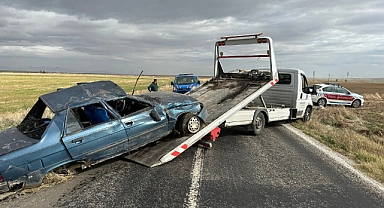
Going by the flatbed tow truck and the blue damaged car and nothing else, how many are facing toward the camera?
0

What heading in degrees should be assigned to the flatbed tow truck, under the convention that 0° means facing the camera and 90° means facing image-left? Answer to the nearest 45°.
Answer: approximately 225°

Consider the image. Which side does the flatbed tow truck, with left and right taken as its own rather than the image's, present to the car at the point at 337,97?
front

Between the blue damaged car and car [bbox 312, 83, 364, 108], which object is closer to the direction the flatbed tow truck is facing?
the car

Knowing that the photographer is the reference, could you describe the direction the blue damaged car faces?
facing away from the viewer and to the right of the viewer

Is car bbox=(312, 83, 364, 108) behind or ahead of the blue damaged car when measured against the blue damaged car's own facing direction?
ahead
